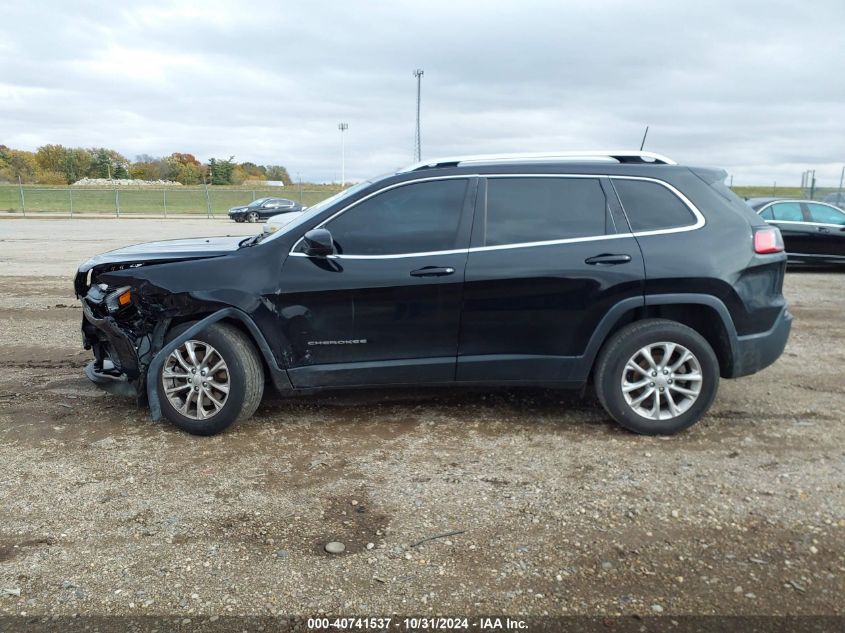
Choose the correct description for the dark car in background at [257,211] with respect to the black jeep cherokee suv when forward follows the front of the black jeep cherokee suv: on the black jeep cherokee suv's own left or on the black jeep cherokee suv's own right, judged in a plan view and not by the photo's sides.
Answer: on the black jeep cherokee suv's own right

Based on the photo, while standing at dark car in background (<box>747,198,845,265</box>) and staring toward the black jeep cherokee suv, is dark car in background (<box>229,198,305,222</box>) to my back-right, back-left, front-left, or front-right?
back-right

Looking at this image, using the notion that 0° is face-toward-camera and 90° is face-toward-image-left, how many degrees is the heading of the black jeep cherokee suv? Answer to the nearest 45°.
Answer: approximately 90°

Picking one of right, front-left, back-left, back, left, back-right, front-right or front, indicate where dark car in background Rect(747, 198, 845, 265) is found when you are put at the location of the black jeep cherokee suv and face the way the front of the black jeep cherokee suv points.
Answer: back-right

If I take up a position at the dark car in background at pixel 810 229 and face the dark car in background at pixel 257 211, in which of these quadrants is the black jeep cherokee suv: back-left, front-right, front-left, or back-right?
back-left
